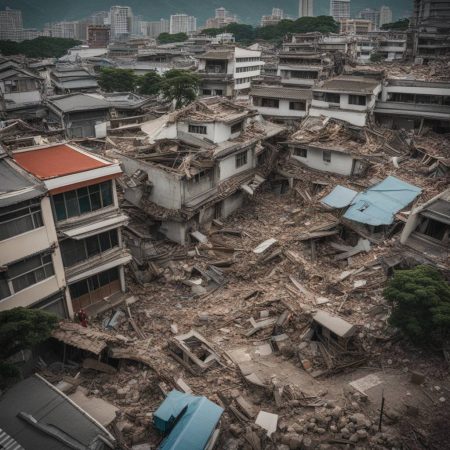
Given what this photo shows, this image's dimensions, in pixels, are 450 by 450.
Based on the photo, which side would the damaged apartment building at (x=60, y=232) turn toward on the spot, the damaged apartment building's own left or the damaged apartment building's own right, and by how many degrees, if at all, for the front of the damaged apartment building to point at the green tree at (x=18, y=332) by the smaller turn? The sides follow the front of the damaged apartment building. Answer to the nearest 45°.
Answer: approximately 45° to the damaged apartment building's own right

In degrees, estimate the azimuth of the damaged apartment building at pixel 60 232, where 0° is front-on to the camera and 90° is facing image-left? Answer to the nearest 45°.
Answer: approximately 315°

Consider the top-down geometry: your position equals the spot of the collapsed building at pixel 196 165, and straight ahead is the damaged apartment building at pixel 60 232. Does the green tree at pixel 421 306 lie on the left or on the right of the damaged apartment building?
left

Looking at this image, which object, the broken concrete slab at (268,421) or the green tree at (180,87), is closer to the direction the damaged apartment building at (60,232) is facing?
the broken concrete slab

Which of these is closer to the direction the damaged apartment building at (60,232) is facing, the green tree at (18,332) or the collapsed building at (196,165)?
the green tree

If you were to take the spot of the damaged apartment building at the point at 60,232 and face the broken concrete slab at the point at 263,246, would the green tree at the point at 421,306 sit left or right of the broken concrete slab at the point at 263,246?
right

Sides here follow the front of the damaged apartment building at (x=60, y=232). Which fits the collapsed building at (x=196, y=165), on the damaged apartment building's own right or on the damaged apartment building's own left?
on the damaged apartment building's own left
